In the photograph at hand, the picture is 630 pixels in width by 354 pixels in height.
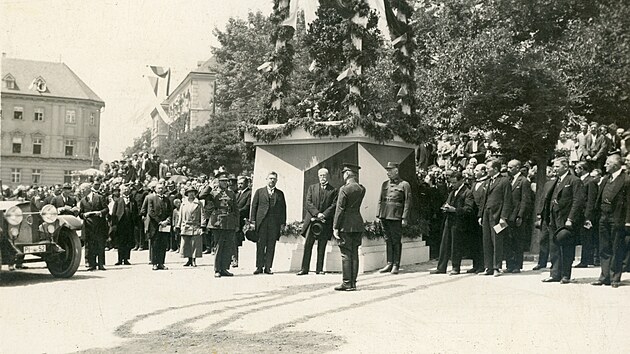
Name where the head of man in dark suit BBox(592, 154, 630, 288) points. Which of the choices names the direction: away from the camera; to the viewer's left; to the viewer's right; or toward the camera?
to the viewer's left

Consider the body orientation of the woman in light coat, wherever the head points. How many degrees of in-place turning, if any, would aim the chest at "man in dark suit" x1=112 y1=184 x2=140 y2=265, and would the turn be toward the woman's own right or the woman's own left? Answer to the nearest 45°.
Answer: approximately 135° to the woman's own right

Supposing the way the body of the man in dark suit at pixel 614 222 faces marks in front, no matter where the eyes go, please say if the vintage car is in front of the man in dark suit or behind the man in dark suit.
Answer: in front

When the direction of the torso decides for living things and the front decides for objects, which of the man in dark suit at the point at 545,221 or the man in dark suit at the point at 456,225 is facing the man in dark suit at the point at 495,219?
the man in dark suit at the point at 545,221

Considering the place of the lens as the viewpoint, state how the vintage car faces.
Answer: facing the viewer and to the right of the viewer

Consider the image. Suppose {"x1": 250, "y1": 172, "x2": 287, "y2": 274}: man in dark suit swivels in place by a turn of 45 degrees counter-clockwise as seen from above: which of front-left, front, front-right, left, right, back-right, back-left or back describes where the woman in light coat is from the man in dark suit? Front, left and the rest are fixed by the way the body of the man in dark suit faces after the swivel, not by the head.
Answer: back

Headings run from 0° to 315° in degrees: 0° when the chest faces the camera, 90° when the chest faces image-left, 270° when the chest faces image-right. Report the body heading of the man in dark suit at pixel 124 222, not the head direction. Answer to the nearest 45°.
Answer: approximately 0°

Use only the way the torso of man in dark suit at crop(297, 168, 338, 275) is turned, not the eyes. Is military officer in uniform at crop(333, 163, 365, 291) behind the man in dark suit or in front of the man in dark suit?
in front

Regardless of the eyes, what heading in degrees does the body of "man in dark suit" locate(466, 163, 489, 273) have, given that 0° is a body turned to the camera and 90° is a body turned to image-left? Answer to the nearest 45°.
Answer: approximately 45°

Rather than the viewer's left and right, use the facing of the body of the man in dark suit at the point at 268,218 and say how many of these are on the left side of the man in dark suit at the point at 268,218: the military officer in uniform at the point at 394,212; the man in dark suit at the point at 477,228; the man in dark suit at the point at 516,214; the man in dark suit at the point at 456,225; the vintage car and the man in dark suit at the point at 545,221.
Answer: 5
